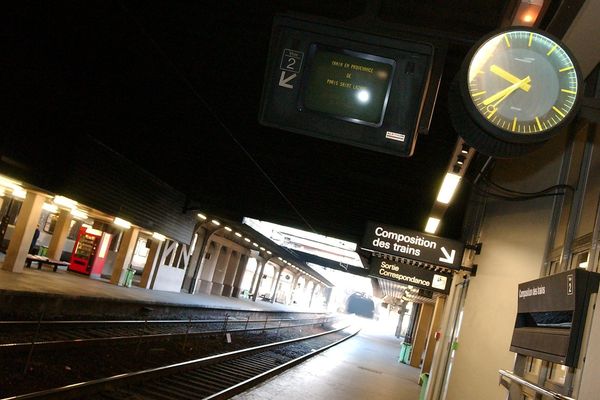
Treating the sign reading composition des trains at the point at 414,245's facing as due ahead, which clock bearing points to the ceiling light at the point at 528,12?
The ceiling light is roughly at 12 o'clock from the sign reading composition des trains.

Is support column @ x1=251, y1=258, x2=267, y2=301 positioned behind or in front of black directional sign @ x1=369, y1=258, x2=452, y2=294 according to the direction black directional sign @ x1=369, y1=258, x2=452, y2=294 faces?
behind

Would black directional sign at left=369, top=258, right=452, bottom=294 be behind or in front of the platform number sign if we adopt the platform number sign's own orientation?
behind

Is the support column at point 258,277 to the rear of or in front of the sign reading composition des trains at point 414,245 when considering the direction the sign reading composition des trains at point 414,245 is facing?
to the rear

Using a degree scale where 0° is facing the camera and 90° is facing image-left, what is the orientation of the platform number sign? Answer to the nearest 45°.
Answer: approximately 0°

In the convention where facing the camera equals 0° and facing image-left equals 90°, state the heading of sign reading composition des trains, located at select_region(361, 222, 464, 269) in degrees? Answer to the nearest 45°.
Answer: approximately 0°

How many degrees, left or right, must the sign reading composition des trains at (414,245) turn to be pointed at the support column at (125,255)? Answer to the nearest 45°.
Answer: approximately 135° to its right

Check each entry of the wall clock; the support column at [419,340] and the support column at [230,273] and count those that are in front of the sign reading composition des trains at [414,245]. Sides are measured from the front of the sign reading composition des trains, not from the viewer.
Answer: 1
